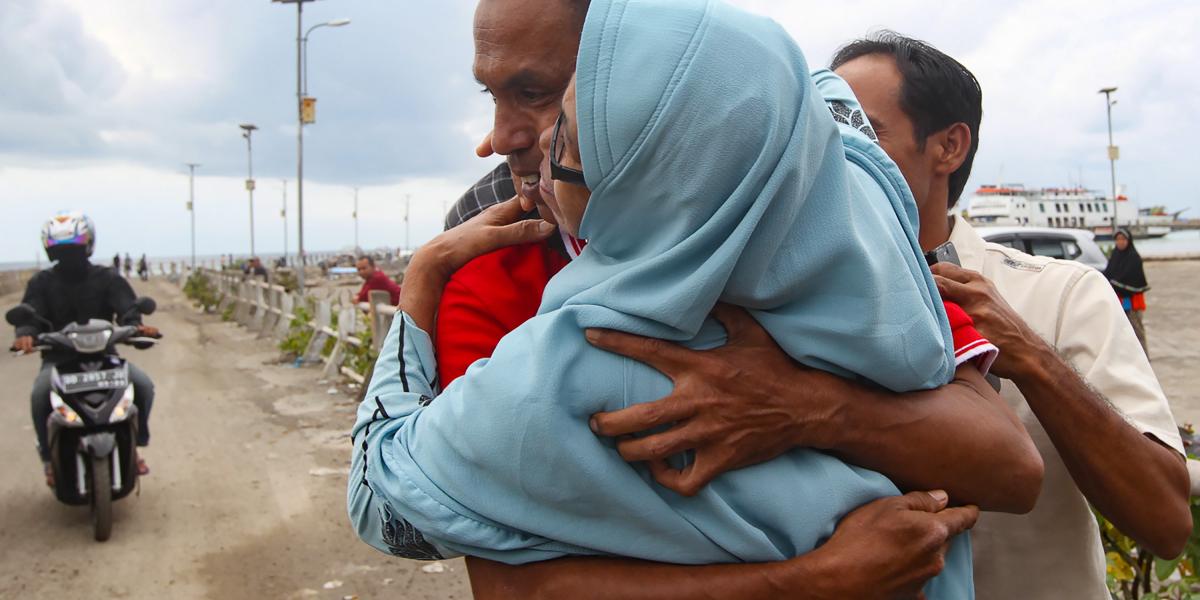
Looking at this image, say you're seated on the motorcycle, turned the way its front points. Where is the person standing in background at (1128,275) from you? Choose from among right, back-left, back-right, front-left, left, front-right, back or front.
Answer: left

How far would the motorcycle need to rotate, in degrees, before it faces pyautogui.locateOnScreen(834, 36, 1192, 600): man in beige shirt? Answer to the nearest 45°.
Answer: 0° — it already faces them

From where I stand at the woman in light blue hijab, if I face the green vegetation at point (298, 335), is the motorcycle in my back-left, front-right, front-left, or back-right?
front-left

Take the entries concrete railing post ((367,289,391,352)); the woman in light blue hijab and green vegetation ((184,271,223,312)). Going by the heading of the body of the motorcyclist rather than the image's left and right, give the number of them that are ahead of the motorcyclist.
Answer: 1

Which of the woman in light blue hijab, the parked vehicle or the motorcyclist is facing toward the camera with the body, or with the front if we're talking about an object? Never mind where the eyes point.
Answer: the motorcyclist

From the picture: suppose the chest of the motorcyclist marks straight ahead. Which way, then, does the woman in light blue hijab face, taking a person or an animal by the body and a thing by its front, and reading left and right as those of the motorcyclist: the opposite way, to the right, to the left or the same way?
the opposite way

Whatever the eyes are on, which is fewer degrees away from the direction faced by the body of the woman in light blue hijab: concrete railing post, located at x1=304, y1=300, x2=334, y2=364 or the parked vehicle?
the concrete railing post

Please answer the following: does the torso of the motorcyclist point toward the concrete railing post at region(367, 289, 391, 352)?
no

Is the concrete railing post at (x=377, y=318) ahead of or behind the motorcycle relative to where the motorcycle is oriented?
behind

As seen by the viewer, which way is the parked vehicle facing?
to the viewer's left

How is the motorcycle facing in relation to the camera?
toward the camera

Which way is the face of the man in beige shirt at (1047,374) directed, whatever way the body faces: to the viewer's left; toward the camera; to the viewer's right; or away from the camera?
to the viewer's left

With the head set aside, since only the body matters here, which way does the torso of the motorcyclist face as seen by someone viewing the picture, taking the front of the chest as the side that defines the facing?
toward the camera

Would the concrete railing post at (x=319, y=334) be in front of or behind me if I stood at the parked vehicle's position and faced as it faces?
in front

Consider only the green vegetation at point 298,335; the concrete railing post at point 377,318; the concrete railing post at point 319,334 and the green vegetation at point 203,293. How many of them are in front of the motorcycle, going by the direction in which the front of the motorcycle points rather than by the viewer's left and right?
0

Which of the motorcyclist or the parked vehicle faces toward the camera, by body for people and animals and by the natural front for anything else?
the motorcyclist

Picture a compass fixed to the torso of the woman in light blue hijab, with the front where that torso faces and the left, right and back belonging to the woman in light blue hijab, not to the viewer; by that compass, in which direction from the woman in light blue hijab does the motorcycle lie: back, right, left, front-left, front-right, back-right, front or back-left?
front

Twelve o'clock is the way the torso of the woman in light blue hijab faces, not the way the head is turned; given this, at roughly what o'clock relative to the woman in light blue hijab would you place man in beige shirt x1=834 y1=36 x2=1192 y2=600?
The man in beige shirt is roughly at 3 o'clock from the woman in light blue hijab.

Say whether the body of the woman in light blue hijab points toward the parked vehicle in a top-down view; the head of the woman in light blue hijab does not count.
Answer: no

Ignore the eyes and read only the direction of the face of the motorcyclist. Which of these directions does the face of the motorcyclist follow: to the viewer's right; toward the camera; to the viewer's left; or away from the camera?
toward the camera
